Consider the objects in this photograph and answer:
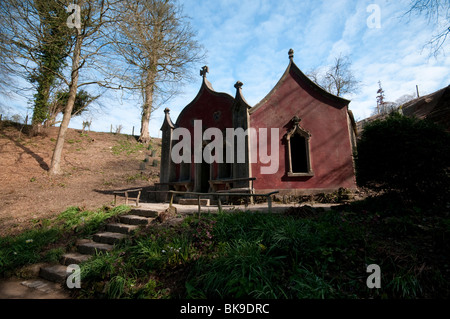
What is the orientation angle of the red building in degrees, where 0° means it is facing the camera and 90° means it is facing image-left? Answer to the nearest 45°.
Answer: approximately 45°

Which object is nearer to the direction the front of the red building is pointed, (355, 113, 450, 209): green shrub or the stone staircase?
the stone staircase

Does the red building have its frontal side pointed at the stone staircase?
yes

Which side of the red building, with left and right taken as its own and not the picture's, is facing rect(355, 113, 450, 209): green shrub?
left
